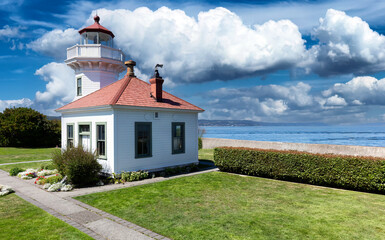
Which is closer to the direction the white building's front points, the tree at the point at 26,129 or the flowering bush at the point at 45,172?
the flowering bush

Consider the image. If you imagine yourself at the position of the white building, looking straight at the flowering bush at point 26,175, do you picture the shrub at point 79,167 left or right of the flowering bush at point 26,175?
left

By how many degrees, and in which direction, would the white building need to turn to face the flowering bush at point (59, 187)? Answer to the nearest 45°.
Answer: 0° — it already faces it

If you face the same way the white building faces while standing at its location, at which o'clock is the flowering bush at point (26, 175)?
The flowering bush is roughly at 12 o'clock from the white building.

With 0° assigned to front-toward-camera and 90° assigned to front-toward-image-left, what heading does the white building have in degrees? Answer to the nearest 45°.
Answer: approximately 45°

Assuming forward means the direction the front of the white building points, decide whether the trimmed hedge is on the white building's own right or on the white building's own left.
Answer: on the white building's own left

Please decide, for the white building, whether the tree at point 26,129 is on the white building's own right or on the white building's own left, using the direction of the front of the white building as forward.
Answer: on the white building's own right
